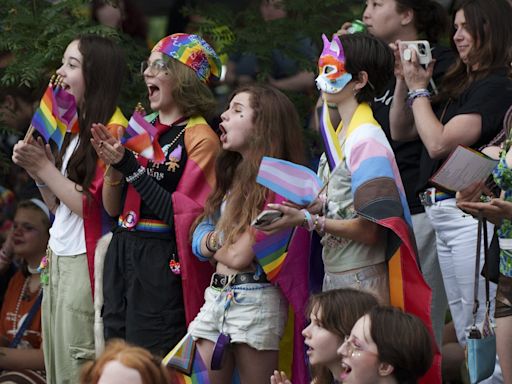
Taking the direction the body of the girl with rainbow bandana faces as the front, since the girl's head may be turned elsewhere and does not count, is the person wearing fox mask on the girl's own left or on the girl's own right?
on the girl's own left

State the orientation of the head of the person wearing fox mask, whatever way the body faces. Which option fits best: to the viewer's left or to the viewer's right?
to the viewer's left

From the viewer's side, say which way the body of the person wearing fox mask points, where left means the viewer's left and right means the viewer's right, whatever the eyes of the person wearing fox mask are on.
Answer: facing to the left of the viewer

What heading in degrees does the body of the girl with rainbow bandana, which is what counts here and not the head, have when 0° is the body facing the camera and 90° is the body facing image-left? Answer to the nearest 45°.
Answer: approximately 45°

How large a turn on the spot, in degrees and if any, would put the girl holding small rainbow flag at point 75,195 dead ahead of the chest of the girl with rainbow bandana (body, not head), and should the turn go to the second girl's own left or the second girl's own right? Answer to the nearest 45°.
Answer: approximately 90° to the second girl's own right
